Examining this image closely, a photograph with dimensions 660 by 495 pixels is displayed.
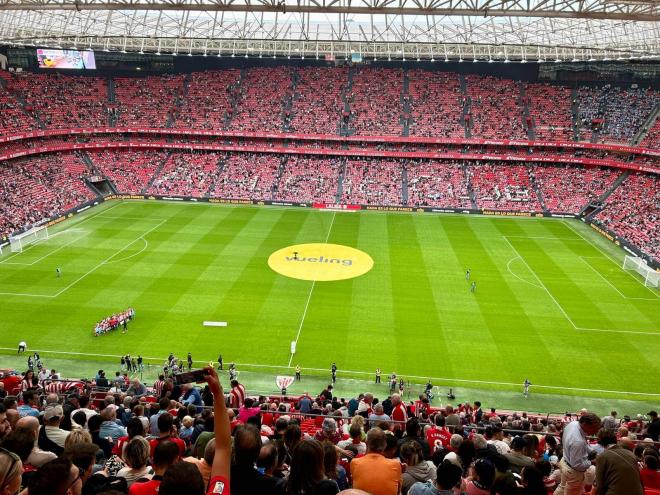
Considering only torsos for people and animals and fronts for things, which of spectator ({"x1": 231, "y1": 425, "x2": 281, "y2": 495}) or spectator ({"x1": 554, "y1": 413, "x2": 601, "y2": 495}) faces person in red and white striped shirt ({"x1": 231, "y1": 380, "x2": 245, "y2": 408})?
spectator ({"x1": 231, "y1": 425, "x2": 281, "y2": 495})

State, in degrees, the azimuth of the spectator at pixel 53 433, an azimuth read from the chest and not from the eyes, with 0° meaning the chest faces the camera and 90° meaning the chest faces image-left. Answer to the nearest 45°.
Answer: approximately 180°

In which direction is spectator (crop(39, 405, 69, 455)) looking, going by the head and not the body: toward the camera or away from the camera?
away from the camera

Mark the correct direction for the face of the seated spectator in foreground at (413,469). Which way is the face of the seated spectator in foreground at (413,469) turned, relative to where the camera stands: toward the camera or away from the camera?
away from the camera

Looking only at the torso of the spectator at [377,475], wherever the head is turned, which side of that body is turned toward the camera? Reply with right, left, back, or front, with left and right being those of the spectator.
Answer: back

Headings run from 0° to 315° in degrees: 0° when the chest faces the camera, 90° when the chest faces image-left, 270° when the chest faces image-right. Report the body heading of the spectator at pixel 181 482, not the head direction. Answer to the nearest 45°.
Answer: approximately 180°

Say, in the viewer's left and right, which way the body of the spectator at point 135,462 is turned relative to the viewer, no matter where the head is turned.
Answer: facing away from the viewer

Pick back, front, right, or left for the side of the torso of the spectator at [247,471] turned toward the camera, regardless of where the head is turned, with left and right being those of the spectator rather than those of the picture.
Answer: back

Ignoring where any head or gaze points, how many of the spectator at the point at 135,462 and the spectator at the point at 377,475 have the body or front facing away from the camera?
2
